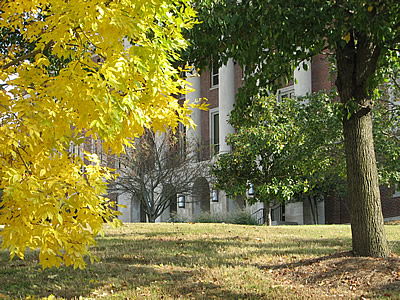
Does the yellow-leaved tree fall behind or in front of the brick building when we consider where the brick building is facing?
in front

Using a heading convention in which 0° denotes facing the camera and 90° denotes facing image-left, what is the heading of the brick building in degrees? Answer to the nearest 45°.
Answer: approximately 45°
